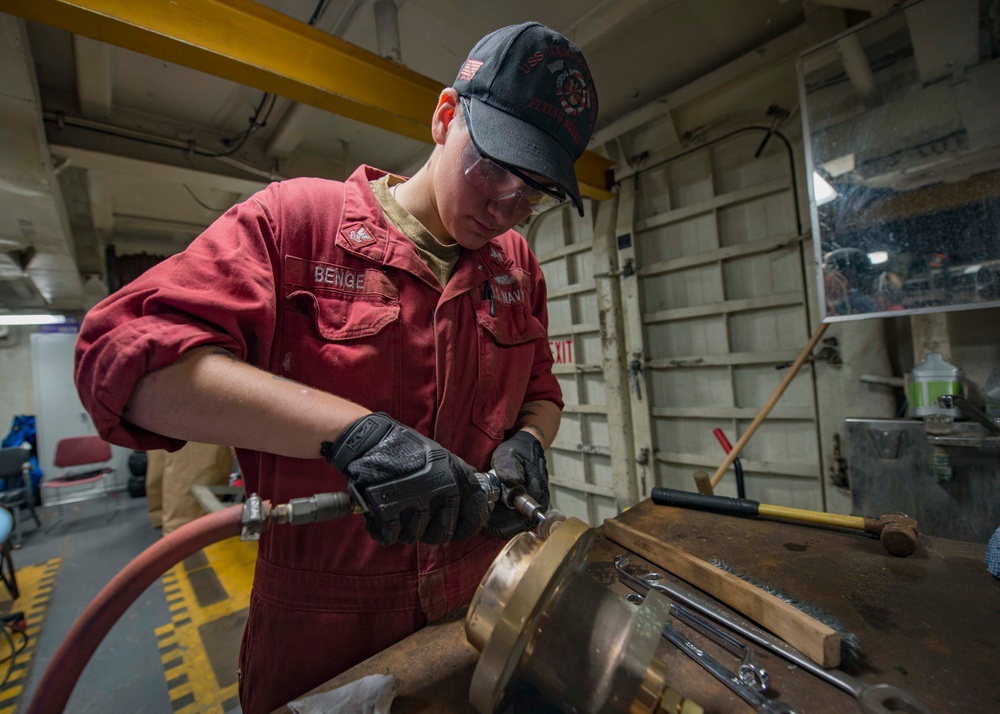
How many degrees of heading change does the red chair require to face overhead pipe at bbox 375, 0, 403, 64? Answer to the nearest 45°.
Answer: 0° — it already faces it

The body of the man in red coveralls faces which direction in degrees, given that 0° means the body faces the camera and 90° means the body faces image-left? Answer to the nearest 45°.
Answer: approximately 315°

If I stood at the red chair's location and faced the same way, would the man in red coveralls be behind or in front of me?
in front

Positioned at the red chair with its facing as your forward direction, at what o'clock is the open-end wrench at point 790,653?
The open-end wrench is roughly at 12 o'clock from the red chair.

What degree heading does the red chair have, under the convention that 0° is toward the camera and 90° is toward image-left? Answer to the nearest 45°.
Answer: approximately 0°

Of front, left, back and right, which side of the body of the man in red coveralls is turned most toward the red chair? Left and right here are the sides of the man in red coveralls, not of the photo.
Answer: back

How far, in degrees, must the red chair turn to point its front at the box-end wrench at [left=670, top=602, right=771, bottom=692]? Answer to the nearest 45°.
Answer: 0° — it already faces it

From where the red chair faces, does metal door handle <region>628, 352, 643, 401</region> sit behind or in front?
in front

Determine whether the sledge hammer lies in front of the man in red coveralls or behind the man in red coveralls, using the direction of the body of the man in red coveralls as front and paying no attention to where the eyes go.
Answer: in front
